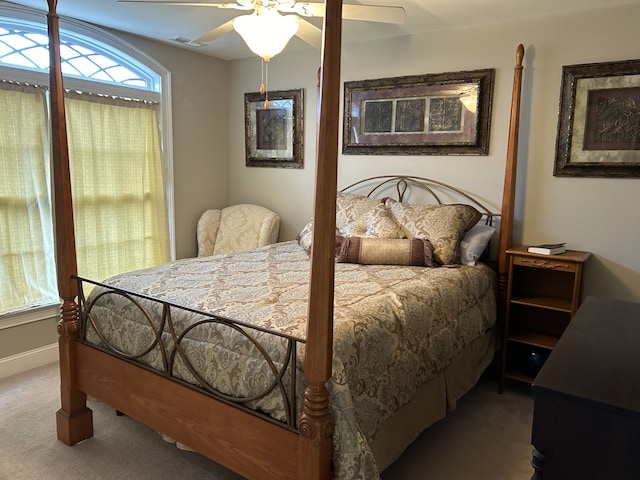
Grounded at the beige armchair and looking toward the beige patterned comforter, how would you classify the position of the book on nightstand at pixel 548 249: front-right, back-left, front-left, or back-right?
front-left

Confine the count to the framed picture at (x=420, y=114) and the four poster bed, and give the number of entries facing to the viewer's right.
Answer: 0

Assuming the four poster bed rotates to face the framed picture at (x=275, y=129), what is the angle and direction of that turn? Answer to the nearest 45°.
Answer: approximately 135° to its right

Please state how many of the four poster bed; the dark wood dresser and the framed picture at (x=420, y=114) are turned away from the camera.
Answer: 0

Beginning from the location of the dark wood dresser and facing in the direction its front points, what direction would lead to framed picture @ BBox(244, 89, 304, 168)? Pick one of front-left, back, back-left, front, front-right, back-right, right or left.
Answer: front-right

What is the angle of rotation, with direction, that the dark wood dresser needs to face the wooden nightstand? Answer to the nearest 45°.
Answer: approximately 90° to its right

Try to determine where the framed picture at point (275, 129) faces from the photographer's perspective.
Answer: facing the viewer and to the left of the viewer

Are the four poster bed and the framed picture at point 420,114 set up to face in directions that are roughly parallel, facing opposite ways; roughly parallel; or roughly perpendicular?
roughly parallel

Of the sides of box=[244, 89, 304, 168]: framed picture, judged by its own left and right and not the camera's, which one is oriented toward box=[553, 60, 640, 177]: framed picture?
left

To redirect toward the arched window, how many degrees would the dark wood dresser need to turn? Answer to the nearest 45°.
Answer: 0° — it already faces it

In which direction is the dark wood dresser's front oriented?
to the viewer's left

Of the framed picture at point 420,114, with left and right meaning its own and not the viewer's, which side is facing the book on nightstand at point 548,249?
left
